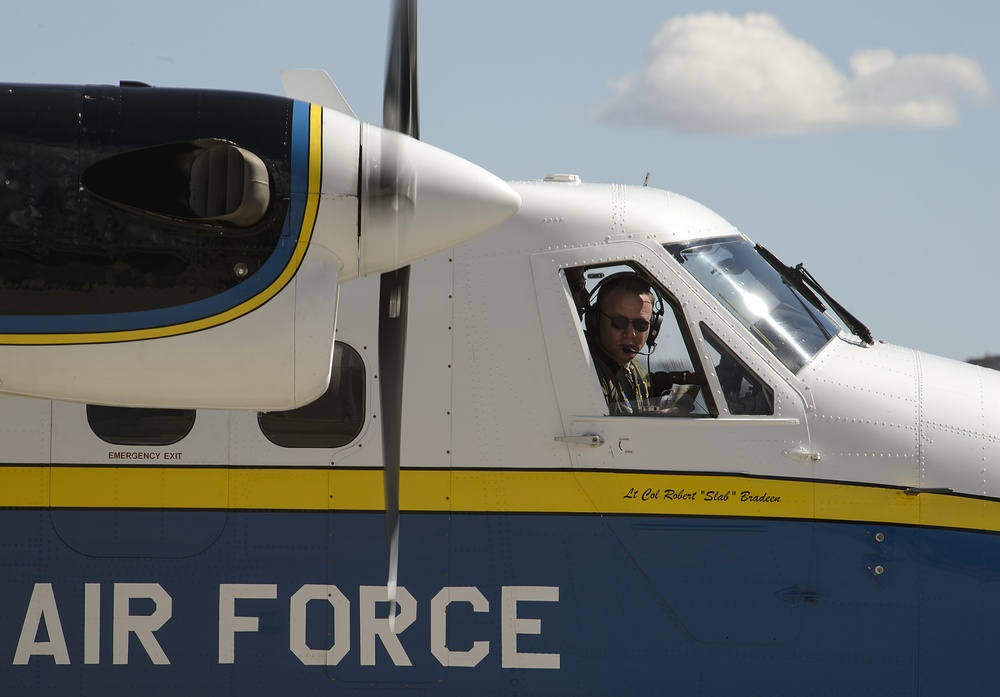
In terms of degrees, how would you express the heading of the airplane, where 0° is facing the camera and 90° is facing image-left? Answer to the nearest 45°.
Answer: approximately 270°
